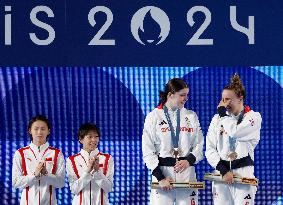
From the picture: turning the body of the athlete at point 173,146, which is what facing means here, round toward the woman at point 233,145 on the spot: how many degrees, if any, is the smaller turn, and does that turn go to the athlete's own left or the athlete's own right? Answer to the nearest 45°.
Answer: approximately 90° to the athlete's own left

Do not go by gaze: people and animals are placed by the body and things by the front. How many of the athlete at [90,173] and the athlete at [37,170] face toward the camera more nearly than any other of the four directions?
2

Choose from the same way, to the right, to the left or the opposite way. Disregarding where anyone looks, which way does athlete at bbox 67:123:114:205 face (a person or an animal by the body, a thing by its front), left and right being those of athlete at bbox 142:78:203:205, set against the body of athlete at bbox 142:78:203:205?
the same way

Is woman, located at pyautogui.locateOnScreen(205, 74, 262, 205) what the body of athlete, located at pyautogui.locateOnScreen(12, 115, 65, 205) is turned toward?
no

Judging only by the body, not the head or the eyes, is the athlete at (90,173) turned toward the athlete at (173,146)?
no

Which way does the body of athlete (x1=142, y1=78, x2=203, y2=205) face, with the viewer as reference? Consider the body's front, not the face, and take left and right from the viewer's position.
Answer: facing the viewer

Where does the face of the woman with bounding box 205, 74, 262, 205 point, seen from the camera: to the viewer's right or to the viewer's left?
to the viewer's left

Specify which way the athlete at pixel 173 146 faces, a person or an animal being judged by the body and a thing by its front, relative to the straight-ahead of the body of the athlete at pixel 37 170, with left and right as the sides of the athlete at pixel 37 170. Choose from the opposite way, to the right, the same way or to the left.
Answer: the same way

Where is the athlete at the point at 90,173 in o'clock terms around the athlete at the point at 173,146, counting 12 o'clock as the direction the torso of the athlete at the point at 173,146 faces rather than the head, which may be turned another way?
the athlete at the point at 90,173 is roughly at 3 o'clock from the athlete at the point at 173,146.

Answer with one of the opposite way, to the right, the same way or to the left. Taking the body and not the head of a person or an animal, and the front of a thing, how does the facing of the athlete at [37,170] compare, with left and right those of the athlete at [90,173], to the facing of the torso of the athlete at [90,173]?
the same way

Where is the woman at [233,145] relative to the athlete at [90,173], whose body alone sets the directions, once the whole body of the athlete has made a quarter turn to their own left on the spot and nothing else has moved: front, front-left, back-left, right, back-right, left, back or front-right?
front

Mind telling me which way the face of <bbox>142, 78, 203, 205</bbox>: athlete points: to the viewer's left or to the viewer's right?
to the viewer's right

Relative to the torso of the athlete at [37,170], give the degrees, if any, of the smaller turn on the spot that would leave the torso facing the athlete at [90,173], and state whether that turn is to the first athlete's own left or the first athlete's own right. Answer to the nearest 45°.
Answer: approximately 90° to the first athlete's own left

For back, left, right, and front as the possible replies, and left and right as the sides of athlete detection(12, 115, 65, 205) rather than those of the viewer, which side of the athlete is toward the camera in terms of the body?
front

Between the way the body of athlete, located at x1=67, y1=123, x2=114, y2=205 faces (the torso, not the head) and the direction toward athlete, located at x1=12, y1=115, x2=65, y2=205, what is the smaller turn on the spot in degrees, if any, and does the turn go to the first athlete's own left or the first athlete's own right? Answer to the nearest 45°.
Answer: approximately 90° to the first athlete's own right

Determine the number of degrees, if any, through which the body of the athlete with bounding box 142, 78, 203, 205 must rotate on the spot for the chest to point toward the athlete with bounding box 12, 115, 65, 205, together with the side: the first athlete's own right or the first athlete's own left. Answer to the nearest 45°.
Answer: approximately 90° to the first athlete's own right
